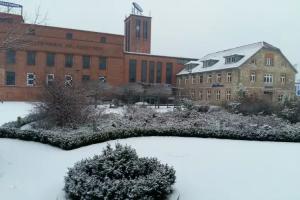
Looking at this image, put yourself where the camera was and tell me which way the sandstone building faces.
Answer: facing the viewer and to the left of the viewer

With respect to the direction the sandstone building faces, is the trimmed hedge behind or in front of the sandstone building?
in front

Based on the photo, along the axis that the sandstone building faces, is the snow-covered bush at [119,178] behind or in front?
in front

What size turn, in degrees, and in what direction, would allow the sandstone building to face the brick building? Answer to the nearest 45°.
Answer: approximately 45° to its right

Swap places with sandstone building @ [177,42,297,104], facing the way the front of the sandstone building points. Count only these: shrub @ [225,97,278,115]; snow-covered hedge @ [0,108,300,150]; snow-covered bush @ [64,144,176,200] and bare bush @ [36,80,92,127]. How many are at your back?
0

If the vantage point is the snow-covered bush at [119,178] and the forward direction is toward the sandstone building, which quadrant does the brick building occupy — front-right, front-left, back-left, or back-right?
front-left

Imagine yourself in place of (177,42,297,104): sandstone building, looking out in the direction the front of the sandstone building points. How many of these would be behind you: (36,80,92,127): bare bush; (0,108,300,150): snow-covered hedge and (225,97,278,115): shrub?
0

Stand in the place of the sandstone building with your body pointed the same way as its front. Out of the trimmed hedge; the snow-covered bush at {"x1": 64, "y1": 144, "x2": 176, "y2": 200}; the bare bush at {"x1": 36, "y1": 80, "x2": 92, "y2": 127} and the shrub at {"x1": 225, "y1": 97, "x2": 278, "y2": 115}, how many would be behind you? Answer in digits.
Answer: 0

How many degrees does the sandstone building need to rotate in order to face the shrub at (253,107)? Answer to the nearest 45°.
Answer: approximately 45° to its left
